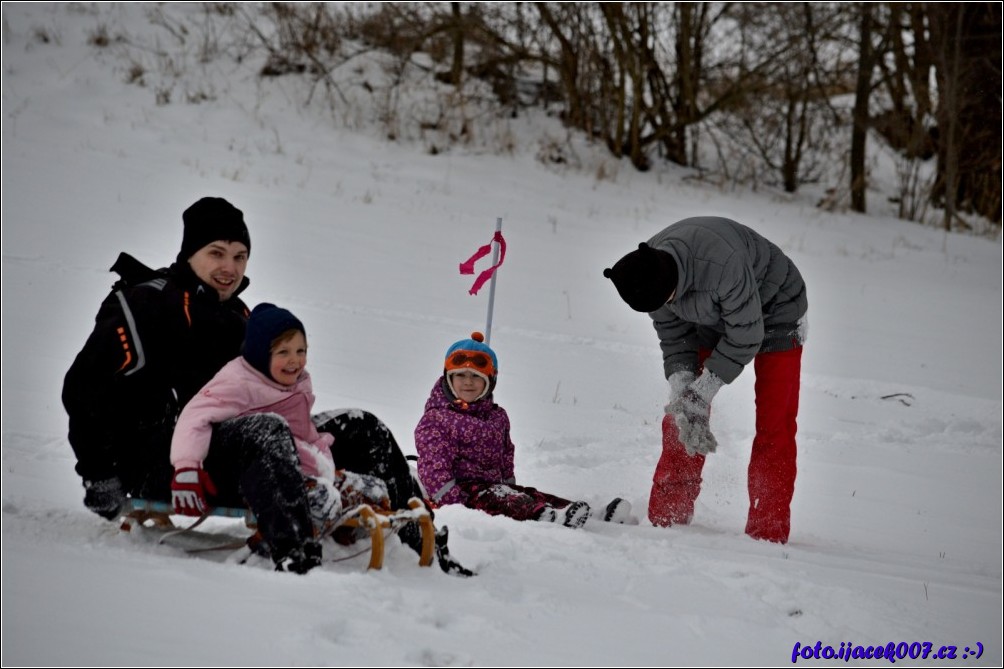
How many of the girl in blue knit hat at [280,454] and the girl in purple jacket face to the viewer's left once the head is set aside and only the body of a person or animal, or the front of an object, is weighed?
0

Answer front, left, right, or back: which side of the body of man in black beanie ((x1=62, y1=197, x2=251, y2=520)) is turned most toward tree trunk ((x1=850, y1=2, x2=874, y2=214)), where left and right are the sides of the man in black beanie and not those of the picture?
left

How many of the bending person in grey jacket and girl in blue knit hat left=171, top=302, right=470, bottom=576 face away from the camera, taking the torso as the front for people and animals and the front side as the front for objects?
0

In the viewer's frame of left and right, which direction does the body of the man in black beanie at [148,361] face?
facing the viewer and to the right of the viewer

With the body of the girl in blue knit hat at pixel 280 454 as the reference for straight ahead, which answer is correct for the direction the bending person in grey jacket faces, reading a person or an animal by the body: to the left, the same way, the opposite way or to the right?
to the right

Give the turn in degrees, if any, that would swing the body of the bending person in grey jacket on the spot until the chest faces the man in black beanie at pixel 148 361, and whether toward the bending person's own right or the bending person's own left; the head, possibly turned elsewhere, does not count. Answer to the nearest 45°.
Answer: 0° — they already face them

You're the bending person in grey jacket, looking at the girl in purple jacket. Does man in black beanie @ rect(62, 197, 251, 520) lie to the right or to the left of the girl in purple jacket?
left

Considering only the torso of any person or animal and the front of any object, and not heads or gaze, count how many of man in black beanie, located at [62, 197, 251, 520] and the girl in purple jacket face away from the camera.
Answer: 0
